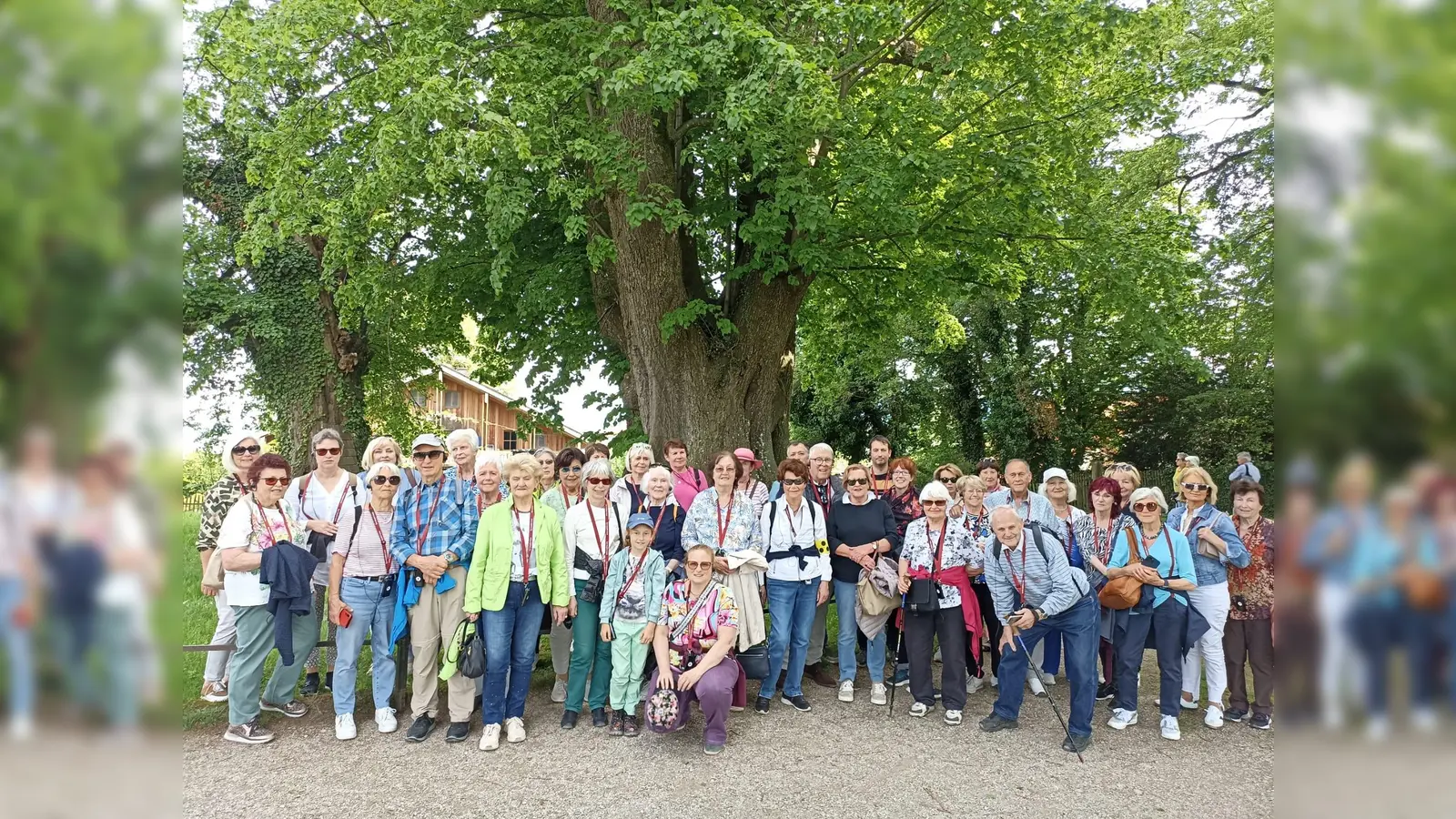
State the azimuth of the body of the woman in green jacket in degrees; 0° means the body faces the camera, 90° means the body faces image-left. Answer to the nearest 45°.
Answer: approximately 0°

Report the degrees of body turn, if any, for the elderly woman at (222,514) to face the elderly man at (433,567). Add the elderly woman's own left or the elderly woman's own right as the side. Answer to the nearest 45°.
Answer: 0° — they already face them

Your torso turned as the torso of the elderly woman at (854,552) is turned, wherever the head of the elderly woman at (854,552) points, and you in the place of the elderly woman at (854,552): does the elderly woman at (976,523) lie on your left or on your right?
on your left

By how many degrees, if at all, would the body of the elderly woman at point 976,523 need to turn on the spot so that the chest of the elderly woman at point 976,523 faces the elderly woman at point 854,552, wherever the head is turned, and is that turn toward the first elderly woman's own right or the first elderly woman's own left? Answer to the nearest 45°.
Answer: approximately 90° to the first elderly woman's own right
